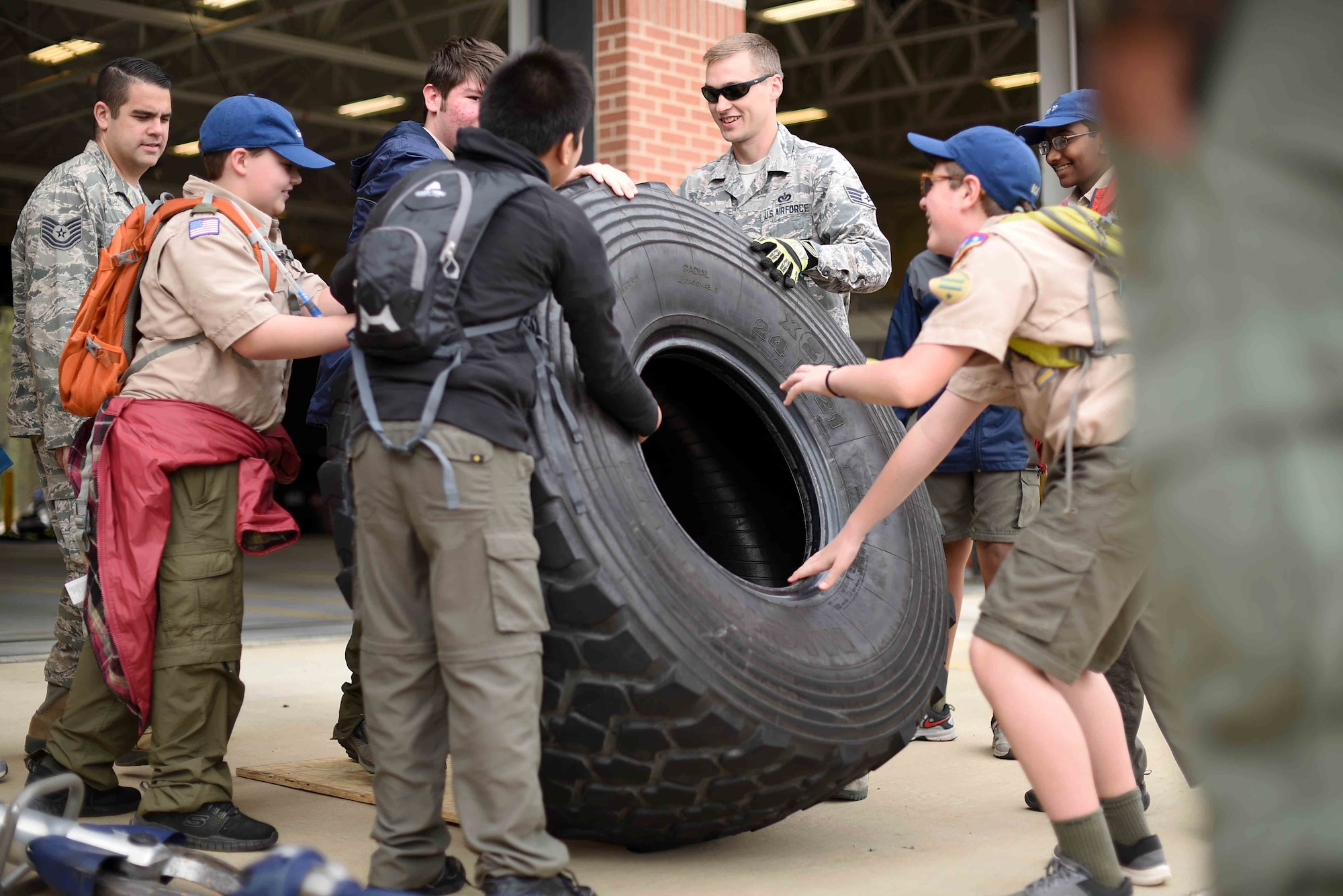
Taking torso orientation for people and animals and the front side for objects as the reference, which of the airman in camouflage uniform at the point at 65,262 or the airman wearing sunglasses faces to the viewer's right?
the airman in camouflage uniform

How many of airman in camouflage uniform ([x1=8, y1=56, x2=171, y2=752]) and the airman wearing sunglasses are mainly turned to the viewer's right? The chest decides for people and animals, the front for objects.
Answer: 1

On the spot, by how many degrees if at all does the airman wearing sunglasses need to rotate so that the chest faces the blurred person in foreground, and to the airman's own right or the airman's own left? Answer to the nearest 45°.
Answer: approximately 45° to the airman's own left

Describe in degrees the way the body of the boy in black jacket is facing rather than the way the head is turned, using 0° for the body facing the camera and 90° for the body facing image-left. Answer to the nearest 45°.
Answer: approximately 225°

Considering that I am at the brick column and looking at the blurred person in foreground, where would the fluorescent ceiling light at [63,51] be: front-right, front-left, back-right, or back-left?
back-right

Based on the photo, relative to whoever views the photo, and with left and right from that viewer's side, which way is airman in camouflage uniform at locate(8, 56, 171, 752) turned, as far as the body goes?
facing to the right of the viewer

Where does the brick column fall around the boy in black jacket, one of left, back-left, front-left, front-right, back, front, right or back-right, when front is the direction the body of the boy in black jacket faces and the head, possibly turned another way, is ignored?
front-left

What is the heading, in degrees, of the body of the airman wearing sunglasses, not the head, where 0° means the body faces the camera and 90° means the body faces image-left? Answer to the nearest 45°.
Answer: approximately 45°
